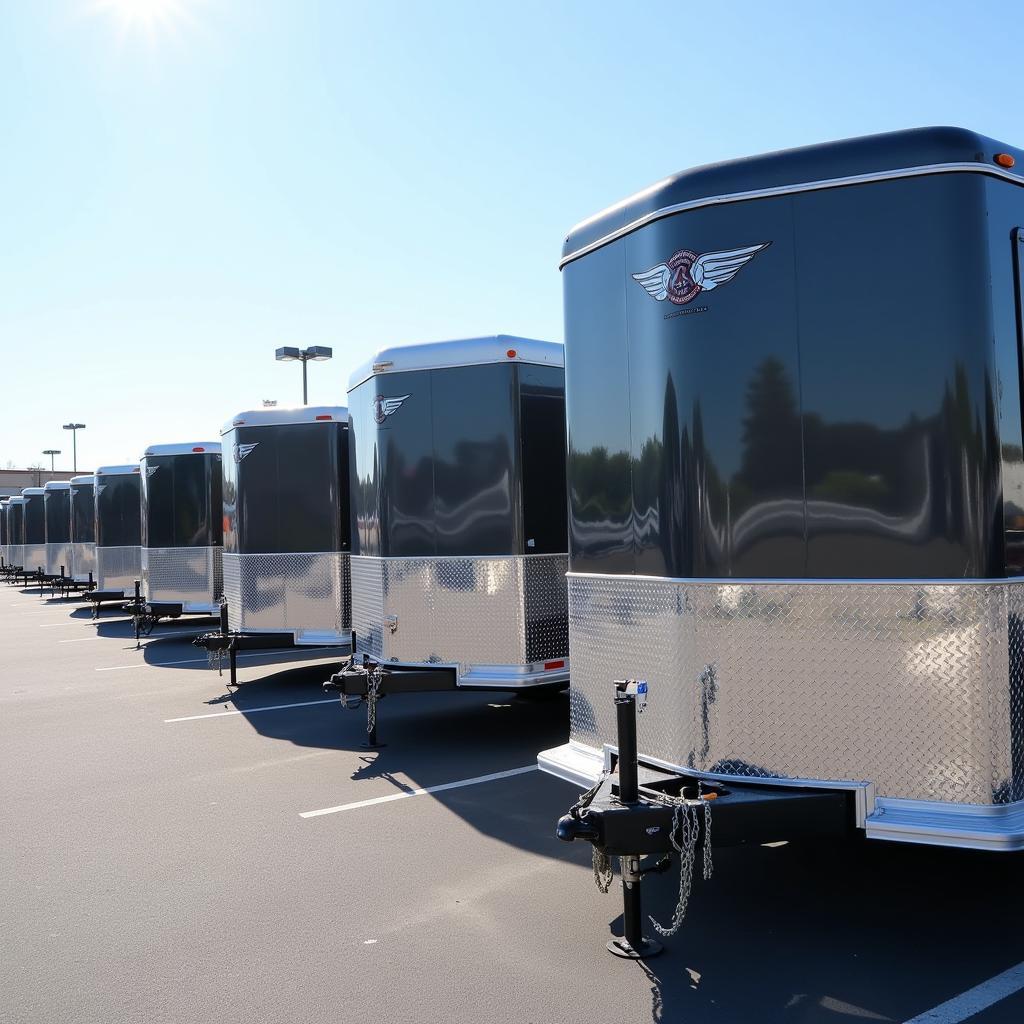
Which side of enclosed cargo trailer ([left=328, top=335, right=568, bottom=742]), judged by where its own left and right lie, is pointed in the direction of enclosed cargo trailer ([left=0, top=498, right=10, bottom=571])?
right

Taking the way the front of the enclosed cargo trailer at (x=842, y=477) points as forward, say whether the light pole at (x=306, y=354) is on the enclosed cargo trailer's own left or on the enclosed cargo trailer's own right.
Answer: on the enclosed cargo trailer's own right

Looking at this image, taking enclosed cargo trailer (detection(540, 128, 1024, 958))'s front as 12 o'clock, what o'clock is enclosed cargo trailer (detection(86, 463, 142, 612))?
enclosed cargo trailer (detection(86, 463, 142, 612)) is roughly at 3 o'clock from enclosed cargo trailer (detection(540, 128, 1024, 958)).

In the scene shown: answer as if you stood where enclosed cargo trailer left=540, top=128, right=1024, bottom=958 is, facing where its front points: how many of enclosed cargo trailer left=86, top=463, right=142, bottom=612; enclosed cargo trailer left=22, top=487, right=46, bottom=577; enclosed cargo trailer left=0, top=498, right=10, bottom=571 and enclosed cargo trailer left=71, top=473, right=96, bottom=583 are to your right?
4

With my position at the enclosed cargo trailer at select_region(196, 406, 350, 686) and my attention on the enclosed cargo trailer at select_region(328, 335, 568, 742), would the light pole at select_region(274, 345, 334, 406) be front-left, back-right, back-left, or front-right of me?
back-left

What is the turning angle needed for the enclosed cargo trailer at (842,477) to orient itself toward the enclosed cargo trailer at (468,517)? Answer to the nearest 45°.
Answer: approximately 90° to its right

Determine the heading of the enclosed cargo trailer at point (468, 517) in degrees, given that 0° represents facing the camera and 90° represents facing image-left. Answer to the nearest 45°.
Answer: approximately 45°

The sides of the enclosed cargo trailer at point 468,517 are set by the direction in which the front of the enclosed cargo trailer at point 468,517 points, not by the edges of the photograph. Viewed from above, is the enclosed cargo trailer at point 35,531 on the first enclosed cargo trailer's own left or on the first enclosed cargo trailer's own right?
on the first enclosed cargo trailer's own right

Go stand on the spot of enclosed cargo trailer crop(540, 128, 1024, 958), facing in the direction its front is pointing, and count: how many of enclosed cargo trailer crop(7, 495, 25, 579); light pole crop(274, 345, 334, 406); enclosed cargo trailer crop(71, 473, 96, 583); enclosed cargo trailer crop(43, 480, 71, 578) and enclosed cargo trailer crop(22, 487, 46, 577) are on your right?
5

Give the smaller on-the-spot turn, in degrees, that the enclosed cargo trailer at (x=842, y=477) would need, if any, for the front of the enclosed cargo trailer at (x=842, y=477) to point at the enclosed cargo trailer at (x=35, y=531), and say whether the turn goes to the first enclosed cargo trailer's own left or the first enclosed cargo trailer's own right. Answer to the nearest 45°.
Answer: approximately 90° to the first enclosed cargo trailer's own right

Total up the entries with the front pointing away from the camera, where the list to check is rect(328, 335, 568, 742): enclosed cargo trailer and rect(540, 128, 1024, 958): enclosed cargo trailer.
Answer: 0

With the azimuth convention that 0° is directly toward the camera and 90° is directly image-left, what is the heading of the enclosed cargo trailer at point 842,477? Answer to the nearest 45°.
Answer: approximately 45°

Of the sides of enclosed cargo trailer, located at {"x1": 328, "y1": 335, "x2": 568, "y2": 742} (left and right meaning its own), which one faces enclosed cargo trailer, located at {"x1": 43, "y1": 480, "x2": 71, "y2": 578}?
right
